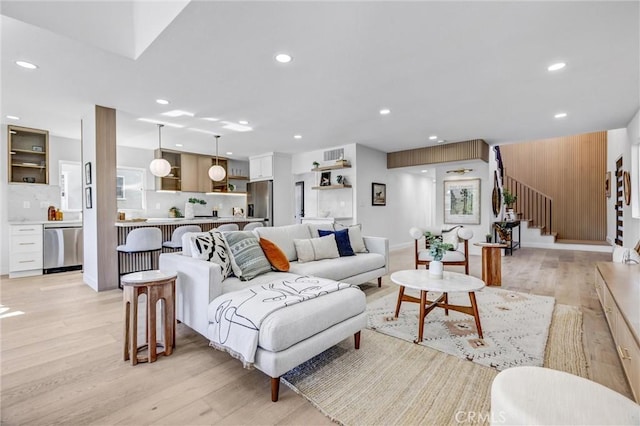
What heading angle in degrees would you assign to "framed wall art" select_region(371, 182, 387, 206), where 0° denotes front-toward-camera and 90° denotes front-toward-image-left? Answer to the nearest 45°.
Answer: approximately 315°

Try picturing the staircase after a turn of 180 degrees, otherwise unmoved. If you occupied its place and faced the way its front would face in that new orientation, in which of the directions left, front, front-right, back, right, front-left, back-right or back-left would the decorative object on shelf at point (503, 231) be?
left

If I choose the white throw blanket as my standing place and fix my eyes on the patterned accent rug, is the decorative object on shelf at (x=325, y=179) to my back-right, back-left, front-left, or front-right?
front-left

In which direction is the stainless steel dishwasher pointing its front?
toward the camera

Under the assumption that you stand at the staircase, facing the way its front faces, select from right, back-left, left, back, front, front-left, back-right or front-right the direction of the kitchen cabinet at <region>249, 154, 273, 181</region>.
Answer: back-right

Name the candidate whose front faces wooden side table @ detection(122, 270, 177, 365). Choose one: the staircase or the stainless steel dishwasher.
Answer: the stainless steel dishwasher

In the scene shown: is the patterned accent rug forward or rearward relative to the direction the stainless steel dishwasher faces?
forward

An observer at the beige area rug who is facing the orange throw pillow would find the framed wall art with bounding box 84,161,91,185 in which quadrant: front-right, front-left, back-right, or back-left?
front-left

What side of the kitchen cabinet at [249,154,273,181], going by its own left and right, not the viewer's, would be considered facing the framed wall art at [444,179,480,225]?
left

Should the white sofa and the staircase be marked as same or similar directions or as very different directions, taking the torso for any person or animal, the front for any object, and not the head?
same or similar directions

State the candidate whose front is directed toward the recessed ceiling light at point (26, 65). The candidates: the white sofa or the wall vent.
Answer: the wall vent
